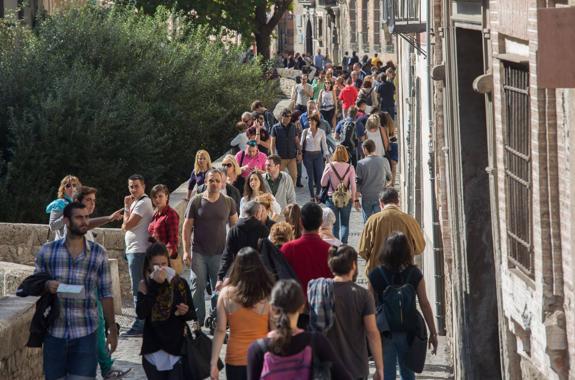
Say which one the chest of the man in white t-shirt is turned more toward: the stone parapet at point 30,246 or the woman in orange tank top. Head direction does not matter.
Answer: the woman in orange tank top

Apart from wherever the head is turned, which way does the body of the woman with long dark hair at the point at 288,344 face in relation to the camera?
away from the camera

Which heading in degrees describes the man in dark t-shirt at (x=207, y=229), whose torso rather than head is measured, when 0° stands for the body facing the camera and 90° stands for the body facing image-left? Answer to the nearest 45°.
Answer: approximately 0°

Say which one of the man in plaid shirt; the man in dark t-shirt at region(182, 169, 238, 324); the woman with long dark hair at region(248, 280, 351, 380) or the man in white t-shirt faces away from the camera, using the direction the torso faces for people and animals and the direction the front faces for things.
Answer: the woman with long dark hair

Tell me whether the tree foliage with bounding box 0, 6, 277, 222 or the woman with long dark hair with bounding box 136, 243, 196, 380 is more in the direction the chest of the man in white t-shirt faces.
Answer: the woman with long dark hair

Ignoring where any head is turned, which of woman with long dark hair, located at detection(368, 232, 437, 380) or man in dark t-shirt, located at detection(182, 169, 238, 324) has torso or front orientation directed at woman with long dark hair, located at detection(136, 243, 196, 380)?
the man in dark t-shirt

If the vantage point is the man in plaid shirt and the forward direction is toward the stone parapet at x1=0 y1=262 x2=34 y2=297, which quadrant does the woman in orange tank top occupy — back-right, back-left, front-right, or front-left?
back-right

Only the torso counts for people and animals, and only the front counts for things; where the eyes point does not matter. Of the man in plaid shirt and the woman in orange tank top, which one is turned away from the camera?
the woman in orange tank top

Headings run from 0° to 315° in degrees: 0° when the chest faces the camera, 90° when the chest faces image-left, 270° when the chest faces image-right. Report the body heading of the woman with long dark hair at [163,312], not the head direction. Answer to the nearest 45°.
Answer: approximately 0°

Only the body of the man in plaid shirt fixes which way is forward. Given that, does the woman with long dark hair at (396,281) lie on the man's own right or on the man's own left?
on the man's own left

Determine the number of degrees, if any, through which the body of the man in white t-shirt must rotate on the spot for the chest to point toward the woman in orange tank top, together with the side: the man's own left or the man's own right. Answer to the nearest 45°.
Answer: approximately 45° to the man's own left

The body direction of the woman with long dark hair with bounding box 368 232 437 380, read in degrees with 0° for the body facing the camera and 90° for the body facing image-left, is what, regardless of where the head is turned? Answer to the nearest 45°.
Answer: approximately 180°

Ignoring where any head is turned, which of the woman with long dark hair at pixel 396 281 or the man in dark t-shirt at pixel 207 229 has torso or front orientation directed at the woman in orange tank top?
the man in dark t-shirt

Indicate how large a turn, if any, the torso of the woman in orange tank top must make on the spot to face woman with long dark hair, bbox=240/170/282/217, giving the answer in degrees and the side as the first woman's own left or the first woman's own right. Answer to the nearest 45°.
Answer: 0° — they already face them

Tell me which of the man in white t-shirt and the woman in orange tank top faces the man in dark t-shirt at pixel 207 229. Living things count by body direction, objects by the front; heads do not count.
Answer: the woman in orange tank top

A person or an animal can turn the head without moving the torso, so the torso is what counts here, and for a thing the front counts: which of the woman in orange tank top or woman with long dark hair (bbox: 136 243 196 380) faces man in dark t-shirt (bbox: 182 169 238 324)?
the woman in orange tank top
